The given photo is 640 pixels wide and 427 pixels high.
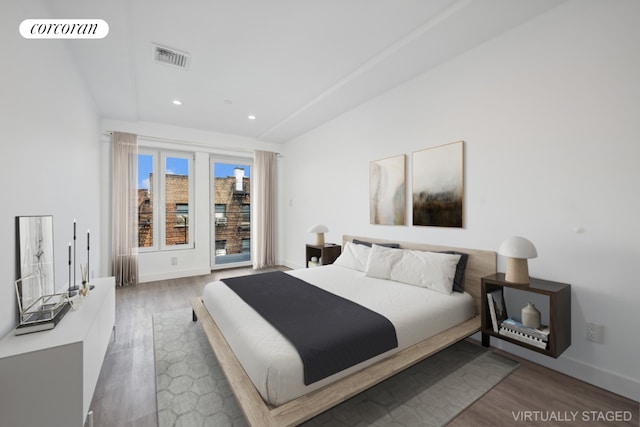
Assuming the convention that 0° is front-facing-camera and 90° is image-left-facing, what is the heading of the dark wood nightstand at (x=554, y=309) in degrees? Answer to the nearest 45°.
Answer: approximately 45°

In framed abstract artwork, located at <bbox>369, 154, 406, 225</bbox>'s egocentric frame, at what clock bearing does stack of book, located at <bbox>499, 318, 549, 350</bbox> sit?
The stack of book is roughly at 9 o'clock from the framed abstract artwork.

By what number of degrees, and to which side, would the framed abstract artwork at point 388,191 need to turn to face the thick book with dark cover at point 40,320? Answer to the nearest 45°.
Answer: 0° — it already faces it

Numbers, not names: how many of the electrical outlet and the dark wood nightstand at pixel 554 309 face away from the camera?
0

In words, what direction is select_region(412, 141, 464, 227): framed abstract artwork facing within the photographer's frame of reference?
facing the viewer and to the left of the viewer

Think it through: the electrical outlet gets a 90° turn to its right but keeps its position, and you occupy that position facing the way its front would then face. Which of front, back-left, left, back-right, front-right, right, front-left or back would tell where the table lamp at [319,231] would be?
front-left

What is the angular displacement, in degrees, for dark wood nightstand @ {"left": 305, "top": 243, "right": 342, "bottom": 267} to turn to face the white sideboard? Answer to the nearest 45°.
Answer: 0° — it already faces it

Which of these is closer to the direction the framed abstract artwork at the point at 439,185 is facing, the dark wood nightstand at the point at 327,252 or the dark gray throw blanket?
the dark gray throw blanket
